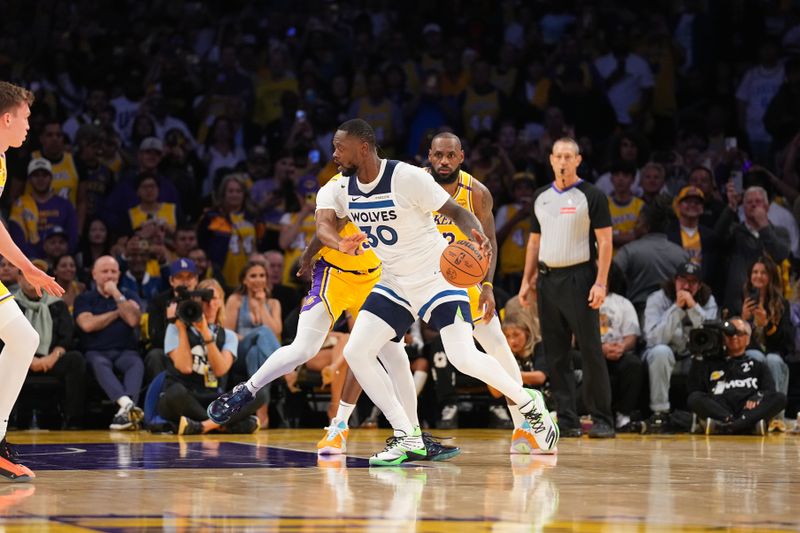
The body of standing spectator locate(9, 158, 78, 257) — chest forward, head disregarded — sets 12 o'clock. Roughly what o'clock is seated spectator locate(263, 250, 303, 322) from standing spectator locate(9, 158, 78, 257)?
seated spectator locate(263, 250, 303, 322) is roughly at 10 o'clock from standing spectator locate(9, 158, 78, 257).

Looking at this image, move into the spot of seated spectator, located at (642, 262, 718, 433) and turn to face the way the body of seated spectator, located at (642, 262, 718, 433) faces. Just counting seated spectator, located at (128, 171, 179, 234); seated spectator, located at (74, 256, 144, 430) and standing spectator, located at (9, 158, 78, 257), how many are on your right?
3

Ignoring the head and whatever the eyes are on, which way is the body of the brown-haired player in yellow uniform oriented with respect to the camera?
to the viewer's right

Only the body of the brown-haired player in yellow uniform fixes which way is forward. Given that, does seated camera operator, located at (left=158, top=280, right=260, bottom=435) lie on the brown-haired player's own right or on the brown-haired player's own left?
on the brown-haired player's own left

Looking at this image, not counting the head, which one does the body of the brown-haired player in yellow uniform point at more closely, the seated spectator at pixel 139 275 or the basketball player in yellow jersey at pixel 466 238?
the basketball player in yellow jersey

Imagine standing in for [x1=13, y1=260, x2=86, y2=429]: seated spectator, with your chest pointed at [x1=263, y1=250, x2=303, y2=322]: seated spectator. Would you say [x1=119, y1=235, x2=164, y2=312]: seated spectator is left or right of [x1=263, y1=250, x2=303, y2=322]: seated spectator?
left

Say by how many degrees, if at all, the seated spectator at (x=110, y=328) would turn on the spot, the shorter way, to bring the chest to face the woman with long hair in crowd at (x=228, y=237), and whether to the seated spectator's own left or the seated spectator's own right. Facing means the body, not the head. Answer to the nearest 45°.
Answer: approximately 135° to the seated spectator's own left

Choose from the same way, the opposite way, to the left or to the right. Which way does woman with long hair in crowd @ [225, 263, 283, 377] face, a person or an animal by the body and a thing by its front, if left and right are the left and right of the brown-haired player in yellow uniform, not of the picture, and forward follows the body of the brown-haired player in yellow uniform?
to the right

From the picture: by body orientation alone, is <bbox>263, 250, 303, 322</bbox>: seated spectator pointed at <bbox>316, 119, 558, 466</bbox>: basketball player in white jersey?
yes
